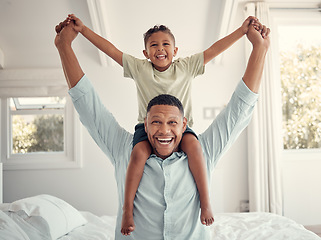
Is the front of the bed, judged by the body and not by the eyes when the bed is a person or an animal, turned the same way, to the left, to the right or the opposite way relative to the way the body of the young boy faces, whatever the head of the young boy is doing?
to the left

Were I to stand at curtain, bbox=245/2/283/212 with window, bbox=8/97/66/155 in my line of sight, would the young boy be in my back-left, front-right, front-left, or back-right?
front-left

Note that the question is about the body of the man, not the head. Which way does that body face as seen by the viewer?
toward the camera

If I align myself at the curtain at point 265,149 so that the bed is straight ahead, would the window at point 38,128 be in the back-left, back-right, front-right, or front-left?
front-right

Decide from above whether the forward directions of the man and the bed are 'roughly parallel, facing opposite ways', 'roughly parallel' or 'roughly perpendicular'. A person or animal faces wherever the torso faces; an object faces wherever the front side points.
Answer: roughly perpendicular

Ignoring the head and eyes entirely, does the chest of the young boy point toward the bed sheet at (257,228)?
no

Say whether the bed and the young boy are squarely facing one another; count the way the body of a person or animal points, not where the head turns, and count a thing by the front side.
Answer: no

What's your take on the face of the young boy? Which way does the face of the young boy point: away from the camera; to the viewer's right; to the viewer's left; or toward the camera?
toward the camera

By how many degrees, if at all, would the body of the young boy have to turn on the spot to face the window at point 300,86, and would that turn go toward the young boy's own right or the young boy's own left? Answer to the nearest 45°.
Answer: approximately 135° to the young boy's own left

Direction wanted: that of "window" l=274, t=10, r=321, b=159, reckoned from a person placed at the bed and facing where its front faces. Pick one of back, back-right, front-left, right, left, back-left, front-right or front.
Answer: front-left

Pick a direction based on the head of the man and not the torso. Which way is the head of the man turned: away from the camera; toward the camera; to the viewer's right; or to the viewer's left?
toward the camera

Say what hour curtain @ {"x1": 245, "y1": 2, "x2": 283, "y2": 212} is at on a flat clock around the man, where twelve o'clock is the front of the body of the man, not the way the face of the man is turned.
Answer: The curtain is roughly at 7 o'clock from the man.

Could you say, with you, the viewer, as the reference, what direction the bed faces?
facing to the right of the viewer

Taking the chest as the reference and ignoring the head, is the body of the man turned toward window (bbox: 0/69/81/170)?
no

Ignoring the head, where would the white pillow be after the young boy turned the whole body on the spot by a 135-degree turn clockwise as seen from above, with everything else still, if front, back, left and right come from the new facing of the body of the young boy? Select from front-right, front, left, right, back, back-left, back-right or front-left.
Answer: front

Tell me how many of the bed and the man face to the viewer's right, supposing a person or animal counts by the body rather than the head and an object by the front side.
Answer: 1

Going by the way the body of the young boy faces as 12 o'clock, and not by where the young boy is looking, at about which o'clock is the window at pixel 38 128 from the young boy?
The window is roughly at 5 o'clock from the young boy.

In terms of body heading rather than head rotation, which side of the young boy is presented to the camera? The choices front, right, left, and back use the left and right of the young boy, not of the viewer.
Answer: front
